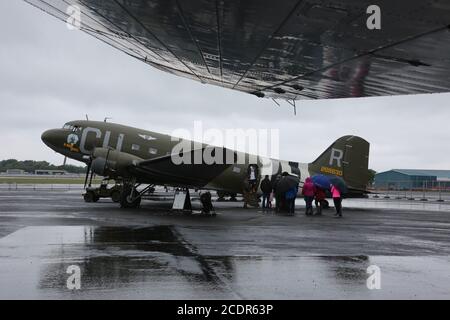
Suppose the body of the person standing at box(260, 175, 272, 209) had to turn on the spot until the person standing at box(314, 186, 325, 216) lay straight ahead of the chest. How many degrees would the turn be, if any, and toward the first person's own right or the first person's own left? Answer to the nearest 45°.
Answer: approximately 135° to the first person's own right

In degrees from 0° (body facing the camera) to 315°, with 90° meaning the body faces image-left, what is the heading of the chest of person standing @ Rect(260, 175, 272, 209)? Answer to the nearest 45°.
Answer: approximately 180°

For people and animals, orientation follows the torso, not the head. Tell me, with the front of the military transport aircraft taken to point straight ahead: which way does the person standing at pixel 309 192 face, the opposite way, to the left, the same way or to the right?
to the right

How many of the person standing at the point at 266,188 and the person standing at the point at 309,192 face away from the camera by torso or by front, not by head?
2

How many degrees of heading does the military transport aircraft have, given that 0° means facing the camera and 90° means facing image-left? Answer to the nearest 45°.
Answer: approximately 90°

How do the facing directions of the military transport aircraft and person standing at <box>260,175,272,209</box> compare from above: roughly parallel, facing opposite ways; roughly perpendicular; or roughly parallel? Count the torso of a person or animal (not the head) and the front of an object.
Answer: roughly perpendicular

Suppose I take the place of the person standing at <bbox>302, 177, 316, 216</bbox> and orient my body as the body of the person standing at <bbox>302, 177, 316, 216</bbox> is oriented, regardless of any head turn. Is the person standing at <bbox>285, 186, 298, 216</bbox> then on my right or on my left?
on my left

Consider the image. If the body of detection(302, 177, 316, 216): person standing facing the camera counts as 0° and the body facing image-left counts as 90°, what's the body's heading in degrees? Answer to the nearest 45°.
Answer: approximately 180°

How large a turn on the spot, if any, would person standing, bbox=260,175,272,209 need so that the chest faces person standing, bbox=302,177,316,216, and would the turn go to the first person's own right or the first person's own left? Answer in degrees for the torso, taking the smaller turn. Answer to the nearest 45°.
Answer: approximately 135° to the first person's own right
